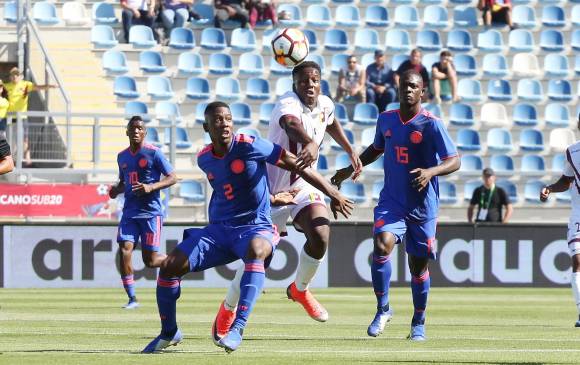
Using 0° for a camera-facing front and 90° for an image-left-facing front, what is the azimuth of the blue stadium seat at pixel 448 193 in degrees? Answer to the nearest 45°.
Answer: approximately 0°

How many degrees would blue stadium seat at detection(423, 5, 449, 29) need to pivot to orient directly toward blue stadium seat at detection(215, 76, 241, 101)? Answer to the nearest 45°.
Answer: approximately 45° to its right

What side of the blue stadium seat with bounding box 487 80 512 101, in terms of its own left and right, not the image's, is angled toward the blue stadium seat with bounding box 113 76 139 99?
right

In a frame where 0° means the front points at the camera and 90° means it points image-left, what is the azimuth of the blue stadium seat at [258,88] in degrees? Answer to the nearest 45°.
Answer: approximately 0°

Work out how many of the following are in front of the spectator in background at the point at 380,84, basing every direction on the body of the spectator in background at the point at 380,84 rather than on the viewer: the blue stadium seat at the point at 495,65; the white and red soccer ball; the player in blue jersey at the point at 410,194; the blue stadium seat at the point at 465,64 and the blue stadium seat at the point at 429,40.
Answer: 2

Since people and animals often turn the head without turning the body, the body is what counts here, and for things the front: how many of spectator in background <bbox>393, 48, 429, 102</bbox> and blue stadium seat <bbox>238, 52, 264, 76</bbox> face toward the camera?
2
